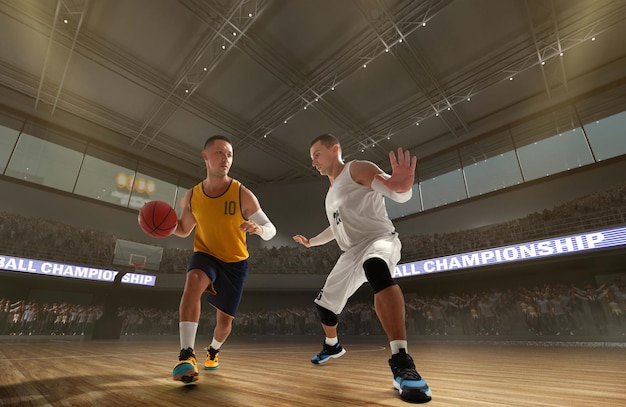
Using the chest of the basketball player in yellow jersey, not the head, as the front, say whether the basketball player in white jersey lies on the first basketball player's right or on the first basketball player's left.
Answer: on the first basketball player's left

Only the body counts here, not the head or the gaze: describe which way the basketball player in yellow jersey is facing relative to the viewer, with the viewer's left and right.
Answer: facing the viewer

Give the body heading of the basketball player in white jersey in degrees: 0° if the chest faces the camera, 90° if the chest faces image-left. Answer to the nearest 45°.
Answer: approximately 45°

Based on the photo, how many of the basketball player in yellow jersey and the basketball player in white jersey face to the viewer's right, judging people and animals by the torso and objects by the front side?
0

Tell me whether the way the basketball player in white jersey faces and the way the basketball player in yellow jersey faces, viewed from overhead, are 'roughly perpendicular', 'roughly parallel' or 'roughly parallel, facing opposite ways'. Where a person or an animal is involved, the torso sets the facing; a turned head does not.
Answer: roughly perpendicular

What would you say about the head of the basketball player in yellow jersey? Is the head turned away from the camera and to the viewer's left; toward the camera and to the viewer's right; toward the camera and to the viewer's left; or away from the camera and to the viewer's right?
toward the camera and to the viewer's right
